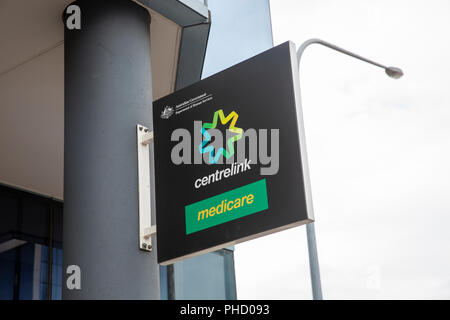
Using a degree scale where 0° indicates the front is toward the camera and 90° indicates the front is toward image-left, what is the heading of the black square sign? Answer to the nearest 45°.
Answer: approximately 45°
